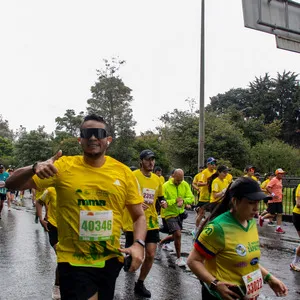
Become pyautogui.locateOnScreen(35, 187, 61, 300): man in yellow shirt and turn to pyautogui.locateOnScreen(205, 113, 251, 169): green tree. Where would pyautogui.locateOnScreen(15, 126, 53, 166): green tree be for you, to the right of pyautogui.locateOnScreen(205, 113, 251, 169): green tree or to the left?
left

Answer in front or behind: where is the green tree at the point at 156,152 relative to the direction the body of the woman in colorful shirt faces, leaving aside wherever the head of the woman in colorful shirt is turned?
behind

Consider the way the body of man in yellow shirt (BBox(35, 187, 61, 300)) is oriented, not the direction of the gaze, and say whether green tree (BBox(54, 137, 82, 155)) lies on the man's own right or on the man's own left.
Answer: on the man's own left

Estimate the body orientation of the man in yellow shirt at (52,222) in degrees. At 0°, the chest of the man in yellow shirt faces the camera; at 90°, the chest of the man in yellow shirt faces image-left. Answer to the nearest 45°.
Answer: approximately 315°

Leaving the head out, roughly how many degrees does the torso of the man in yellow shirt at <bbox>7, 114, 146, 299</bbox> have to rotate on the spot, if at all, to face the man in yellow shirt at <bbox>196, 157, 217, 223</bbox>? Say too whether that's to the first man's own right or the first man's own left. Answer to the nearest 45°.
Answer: approximately 135° to the first man's own left

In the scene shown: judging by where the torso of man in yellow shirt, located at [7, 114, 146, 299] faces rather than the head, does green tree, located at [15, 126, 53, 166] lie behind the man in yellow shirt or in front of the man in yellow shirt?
behind

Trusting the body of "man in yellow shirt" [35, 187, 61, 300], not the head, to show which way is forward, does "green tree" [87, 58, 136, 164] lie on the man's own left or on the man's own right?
on the man's own left

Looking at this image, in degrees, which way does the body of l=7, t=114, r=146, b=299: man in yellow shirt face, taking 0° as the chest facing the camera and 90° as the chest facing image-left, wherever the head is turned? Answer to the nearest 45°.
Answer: approximately 0°

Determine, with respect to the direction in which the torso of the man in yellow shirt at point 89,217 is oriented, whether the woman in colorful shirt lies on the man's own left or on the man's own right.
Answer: on the man's own left

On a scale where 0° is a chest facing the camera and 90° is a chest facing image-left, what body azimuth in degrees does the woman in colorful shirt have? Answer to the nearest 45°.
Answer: approximately 315°
